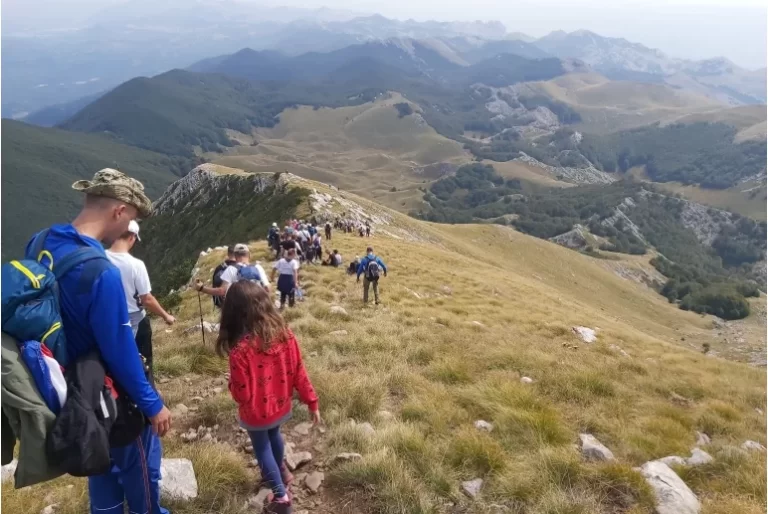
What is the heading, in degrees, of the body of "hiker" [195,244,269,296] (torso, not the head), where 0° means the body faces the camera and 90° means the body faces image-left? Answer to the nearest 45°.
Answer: approximately 180°

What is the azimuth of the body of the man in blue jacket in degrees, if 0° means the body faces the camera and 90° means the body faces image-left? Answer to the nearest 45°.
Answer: approximately 225°

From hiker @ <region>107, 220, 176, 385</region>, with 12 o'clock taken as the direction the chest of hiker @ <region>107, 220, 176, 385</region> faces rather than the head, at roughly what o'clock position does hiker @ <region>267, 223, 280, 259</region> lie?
hiker @ <region>267, 223, 280, 259</region> is roughly at 11 o'clock from hiker @ <region>107, 220, 176, 385</region>.

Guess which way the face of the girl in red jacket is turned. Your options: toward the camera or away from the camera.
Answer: away from the camera

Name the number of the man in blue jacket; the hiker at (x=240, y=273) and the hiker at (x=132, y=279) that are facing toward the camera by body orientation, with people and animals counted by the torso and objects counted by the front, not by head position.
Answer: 0

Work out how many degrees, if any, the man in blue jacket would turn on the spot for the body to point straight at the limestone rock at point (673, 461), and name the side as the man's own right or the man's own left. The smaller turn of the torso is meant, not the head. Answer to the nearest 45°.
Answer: approximately 45° to the man's own right

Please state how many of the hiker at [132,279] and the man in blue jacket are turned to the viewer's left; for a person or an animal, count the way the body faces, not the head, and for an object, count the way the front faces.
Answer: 0

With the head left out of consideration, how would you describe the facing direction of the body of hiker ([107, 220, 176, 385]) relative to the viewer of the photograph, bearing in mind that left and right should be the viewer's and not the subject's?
facing away from the viewer and to the right of the viewer

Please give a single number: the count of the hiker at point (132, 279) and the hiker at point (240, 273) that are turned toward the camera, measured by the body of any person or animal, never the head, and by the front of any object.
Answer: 0

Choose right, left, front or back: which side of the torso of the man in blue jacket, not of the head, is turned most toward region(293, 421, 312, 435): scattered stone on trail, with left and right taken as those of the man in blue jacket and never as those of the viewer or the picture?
front

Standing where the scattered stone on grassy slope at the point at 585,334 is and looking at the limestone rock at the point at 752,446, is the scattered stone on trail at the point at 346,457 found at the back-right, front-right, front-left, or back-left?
front-right

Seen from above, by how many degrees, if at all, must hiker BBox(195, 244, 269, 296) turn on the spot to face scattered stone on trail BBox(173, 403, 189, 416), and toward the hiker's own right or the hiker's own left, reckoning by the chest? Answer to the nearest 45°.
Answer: approximately 135° to the hiker's own left
